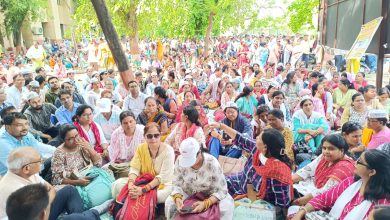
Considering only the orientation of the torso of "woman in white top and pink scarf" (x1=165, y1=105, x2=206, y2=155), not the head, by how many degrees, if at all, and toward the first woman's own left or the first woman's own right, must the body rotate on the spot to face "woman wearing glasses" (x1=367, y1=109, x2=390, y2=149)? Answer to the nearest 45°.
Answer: approximately 135° to the first woman's own left

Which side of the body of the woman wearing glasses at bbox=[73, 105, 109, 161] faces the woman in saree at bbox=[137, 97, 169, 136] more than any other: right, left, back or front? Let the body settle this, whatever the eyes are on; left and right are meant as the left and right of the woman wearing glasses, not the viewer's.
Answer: left

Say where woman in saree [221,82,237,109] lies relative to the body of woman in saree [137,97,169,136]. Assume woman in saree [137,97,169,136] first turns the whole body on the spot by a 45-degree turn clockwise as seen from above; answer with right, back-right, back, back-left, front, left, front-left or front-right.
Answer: back

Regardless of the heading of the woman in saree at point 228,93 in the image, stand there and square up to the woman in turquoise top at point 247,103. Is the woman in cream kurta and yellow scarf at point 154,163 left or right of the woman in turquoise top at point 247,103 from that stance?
right

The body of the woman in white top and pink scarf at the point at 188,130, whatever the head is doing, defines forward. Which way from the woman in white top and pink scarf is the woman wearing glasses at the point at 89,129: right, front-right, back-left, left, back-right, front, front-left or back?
front-right

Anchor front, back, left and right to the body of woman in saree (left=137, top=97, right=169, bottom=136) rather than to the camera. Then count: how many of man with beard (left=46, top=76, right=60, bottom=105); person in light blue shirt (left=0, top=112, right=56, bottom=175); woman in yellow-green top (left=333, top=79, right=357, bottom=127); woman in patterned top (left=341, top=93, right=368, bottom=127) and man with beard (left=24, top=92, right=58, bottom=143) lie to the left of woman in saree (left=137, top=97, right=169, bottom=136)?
2

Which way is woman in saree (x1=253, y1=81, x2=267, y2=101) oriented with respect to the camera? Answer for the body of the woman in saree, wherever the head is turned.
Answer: toward the camera

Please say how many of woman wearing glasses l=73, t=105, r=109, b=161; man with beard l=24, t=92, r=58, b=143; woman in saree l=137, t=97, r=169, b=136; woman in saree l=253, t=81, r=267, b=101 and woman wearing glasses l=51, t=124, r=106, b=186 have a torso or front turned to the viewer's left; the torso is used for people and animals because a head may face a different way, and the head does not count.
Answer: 0

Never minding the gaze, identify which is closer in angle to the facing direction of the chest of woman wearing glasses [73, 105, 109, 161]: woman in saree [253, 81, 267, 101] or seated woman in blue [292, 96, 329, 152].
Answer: the seated woman in blue

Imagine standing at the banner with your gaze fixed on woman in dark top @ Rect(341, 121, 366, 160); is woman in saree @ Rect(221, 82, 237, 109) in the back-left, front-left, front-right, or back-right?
front-right

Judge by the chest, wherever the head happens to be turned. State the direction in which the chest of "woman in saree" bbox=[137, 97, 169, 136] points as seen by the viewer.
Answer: toward the camera

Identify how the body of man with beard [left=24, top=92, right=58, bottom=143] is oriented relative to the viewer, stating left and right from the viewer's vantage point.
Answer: facing the viewer and to the right of the viewer

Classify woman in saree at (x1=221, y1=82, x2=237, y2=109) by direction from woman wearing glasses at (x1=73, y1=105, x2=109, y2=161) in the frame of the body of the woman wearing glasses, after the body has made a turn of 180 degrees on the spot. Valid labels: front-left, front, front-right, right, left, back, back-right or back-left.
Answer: right

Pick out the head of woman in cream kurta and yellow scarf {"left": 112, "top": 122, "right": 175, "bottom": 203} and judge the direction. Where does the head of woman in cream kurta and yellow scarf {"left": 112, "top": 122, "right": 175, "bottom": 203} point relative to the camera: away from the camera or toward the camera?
toward the camera

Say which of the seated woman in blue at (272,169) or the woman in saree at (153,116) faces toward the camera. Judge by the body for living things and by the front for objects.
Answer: the woman in saree

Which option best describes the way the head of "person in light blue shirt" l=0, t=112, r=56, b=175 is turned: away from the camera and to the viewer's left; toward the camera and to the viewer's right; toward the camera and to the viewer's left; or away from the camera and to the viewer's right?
toward the camera and to the viewer's right
